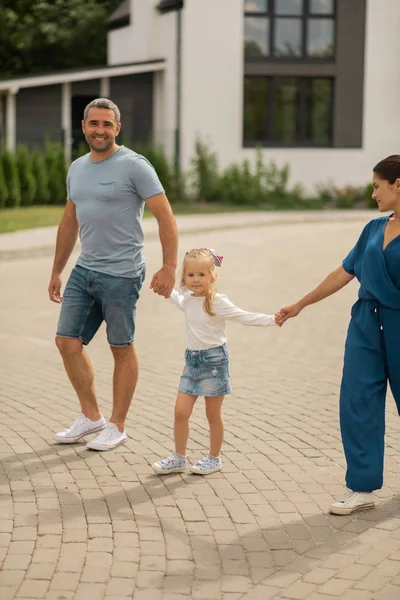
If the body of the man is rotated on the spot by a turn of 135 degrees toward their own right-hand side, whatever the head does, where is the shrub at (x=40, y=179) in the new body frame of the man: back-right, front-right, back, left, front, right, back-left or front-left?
front

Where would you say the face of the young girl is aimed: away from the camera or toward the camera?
toward the camera

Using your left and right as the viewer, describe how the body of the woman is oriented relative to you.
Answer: facing the viewer and to the left of the viewer

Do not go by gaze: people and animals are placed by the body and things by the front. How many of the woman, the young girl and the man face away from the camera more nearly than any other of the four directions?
0

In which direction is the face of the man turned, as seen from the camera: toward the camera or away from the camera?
toward the camera

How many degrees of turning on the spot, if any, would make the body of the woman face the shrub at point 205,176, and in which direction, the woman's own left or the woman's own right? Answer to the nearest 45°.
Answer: approximately 135° to the woman's own right

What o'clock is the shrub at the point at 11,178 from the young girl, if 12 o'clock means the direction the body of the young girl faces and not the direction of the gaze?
The shrub is roughly at 4 o'clock from the young girl.

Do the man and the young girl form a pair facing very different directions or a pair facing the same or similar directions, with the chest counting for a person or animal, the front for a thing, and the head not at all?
same or similar directions

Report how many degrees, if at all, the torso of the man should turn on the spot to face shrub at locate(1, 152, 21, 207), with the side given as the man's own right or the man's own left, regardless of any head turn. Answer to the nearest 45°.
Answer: approximately 135° to the man's own right

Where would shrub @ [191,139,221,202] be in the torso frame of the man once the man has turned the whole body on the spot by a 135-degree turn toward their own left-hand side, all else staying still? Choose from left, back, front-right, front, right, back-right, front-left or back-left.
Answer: left

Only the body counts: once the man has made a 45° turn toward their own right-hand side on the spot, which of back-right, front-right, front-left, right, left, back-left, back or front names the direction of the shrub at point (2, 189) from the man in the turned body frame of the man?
right

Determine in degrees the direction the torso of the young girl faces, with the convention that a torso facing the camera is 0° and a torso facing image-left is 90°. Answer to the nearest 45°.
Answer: approximately 45°

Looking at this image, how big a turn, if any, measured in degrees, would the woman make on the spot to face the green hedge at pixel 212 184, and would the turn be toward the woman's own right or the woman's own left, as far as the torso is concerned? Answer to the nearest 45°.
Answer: approximately 135° to the woman's own right

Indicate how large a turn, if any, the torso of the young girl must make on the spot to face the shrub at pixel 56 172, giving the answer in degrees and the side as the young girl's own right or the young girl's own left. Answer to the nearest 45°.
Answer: approximately 135° to the young girl's own right
